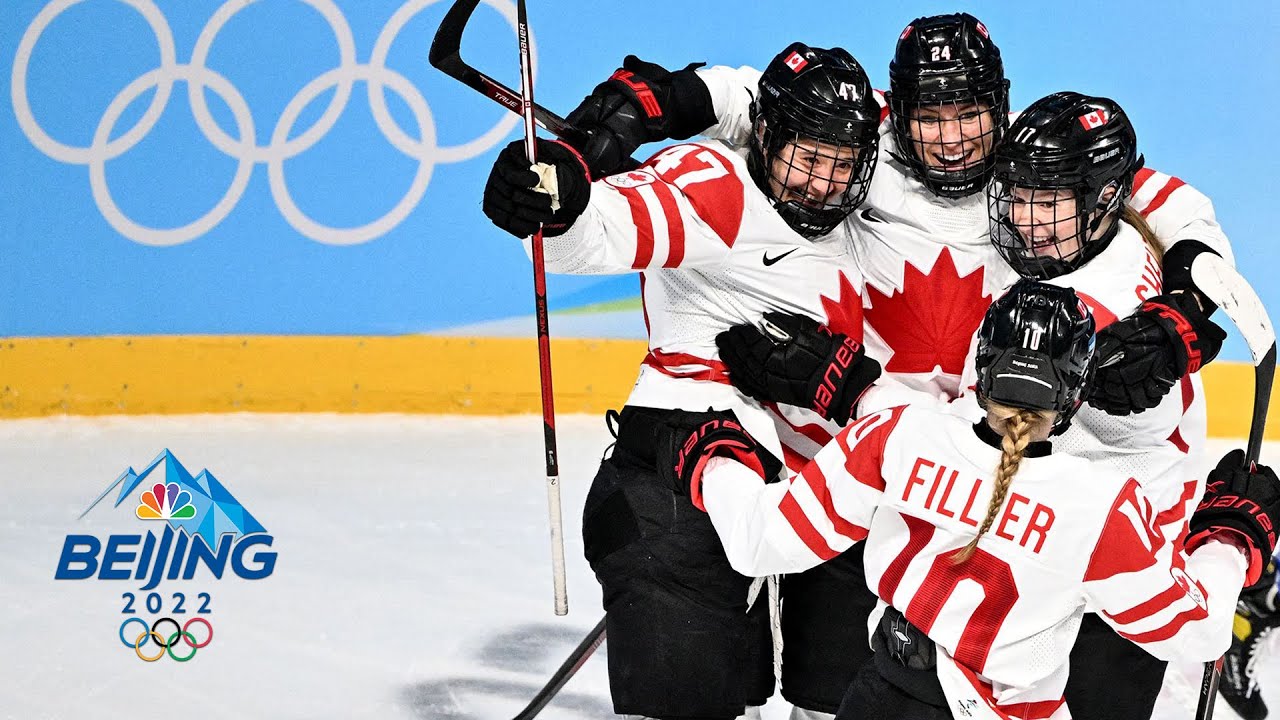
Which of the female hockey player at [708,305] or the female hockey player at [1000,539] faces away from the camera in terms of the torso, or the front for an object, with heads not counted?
the female hockey player at [1000,539]

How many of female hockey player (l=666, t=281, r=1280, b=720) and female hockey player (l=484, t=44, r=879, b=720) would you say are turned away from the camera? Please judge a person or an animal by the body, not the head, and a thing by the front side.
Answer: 1

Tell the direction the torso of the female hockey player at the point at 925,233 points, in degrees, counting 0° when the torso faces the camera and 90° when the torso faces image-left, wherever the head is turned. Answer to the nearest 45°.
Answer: approximately 0°

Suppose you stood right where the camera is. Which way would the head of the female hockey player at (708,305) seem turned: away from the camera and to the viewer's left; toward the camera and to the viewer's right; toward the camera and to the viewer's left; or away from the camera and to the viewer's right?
toward the camera and to the viewer's right

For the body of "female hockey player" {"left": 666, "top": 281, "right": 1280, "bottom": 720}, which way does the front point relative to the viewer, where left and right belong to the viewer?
facing away from the viewer

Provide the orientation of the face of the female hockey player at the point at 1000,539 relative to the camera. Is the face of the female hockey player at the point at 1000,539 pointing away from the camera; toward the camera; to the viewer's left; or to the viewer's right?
away from the camera

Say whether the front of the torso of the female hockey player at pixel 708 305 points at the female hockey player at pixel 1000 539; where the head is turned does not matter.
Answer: yes
